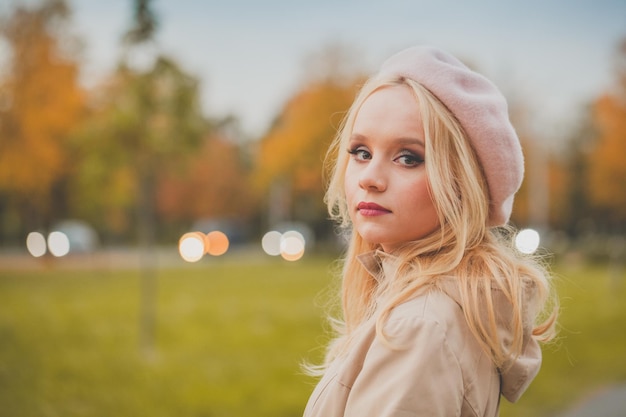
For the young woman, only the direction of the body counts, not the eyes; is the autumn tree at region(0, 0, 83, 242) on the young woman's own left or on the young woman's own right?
on the young woman's own right

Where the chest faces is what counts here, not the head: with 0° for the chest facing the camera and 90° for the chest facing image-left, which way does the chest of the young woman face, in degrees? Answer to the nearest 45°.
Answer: approximately 90°

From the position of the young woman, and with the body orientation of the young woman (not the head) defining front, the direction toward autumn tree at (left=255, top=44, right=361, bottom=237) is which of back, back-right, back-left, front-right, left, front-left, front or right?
right
